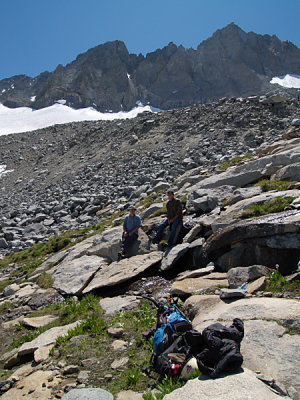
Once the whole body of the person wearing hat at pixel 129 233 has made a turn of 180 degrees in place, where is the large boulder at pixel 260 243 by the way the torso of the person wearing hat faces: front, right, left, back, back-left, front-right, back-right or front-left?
right

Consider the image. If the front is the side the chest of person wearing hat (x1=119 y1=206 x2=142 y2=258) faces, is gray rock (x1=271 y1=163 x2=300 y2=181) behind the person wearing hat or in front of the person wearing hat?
behind

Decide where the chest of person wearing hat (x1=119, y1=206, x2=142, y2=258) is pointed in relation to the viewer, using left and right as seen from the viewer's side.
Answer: facing the viewer and to the left of the viewer

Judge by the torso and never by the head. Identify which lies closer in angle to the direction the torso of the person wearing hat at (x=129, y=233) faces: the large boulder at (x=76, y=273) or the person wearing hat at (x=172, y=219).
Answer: the large boulder

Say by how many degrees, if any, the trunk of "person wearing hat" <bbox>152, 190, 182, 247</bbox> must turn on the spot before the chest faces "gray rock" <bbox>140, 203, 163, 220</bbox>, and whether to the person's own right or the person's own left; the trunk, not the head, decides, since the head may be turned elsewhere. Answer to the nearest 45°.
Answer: approximately 135° to the person's own right

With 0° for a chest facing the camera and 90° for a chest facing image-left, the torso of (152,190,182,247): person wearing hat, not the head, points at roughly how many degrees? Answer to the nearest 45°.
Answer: approximately 45°

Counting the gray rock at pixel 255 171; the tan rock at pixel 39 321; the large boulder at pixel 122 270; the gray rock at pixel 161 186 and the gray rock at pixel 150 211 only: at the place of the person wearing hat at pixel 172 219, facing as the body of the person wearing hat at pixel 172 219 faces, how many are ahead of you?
2

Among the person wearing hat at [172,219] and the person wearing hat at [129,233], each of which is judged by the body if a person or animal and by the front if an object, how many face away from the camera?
0

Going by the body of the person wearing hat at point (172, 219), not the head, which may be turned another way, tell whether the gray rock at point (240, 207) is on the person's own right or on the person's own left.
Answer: on the person's own left

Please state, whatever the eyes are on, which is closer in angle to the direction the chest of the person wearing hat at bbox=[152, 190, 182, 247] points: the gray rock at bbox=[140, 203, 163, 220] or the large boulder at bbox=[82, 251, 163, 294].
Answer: the large boulder

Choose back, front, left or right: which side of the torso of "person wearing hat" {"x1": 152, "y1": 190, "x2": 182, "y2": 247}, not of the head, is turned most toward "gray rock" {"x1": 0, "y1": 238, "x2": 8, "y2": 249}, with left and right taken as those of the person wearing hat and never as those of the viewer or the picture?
right

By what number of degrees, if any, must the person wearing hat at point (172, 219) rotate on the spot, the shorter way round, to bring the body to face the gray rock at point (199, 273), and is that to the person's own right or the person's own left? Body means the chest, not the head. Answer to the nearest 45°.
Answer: approximately 45° to the person's own left

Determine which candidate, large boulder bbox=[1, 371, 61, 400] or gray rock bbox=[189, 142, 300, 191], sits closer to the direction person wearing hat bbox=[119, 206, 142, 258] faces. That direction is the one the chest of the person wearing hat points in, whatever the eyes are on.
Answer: the large boulder
